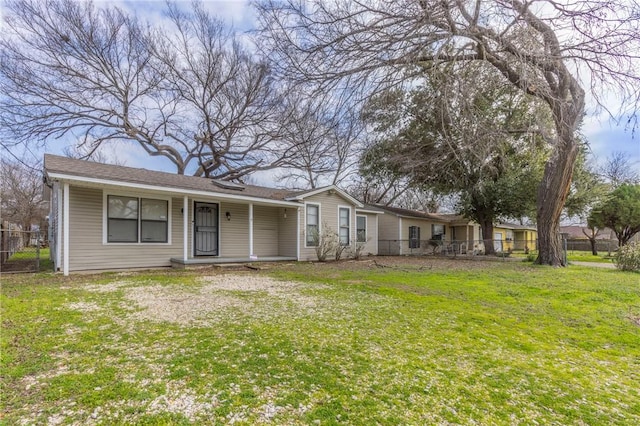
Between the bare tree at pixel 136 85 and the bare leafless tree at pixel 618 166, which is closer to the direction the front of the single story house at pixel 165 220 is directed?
the bare leafless tree

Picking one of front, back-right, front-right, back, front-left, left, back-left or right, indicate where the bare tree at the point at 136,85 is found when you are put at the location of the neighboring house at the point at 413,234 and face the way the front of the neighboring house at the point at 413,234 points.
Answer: right

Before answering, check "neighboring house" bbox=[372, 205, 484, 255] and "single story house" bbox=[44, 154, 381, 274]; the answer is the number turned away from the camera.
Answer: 0

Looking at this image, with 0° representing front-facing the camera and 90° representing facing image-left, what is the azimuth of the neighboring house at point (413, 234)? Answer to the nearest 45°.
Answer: approximately 315°

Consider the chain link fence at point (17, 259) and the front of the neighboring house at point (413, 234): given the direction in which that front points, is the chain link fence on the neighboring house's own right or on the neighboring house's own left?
on the neighboring house's own right

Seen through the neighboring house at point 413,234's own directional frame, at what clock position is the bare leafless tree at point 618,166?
The bare leafless tree is roughly at 9 o'clock from the neighboring house.

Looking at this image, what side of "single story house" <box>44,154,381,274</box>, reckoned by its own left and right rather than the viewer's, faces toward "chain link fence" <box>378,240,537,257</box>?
left

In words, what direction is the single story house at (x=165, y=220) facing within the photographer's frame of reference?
facing the viewer and to the right of the viewer

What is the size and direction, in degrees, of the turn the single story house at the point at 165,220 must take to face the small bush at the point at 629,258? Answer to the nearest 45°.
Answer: approximately 45° to its left

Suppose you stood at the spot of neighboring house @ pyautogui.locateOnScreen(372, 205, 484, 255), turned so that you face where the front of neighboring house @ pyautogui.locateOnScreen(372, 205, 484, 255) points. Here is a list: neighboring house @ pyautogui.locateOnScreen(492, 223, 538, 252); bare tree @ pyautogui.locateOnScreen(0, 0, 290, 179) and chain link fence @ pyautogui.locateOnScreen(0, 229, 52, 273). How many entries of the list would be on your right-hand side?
2
